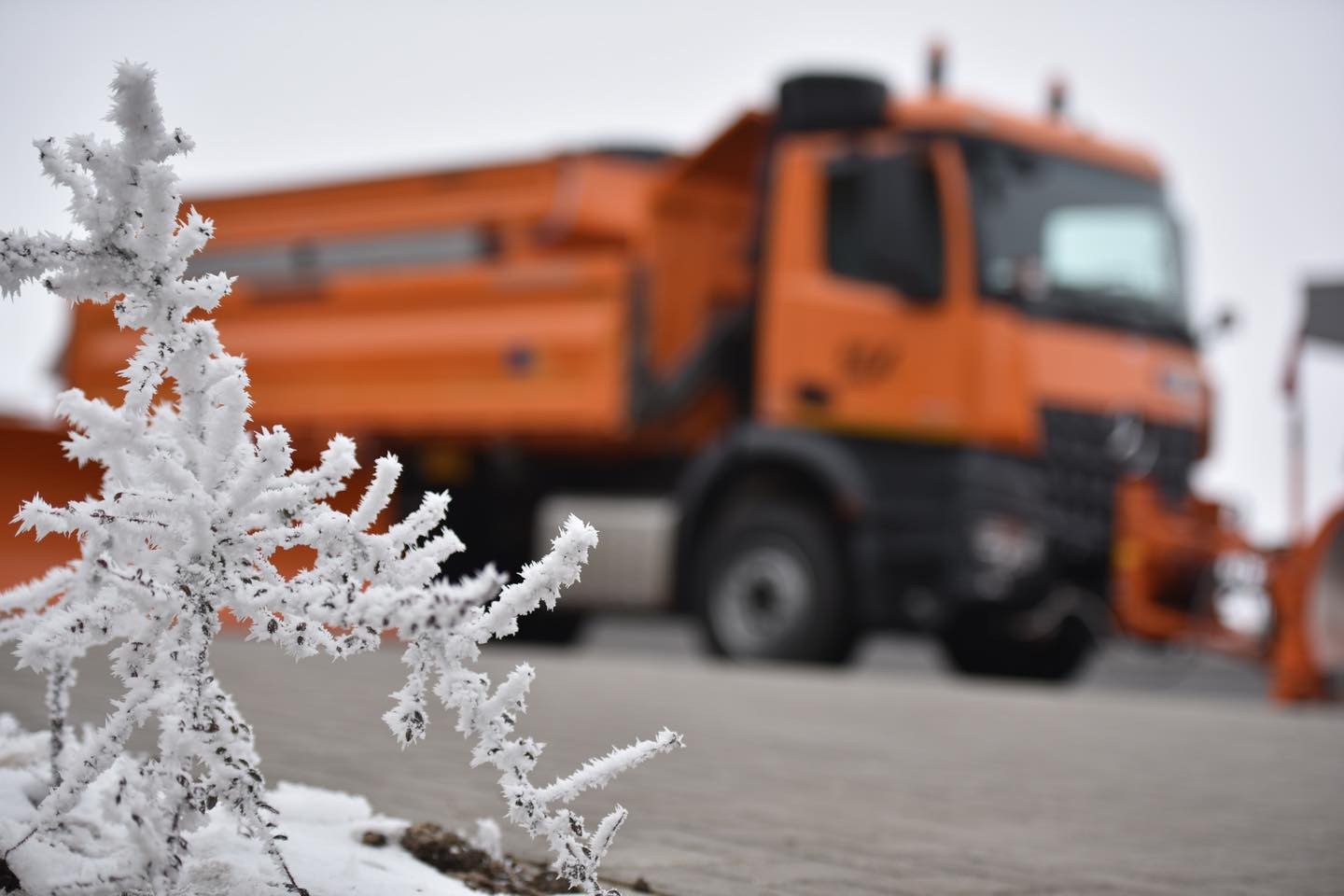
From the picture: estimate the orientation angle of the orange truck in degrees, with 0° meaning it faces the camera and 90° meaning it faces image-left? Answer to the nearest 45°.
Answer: approximately 315°
